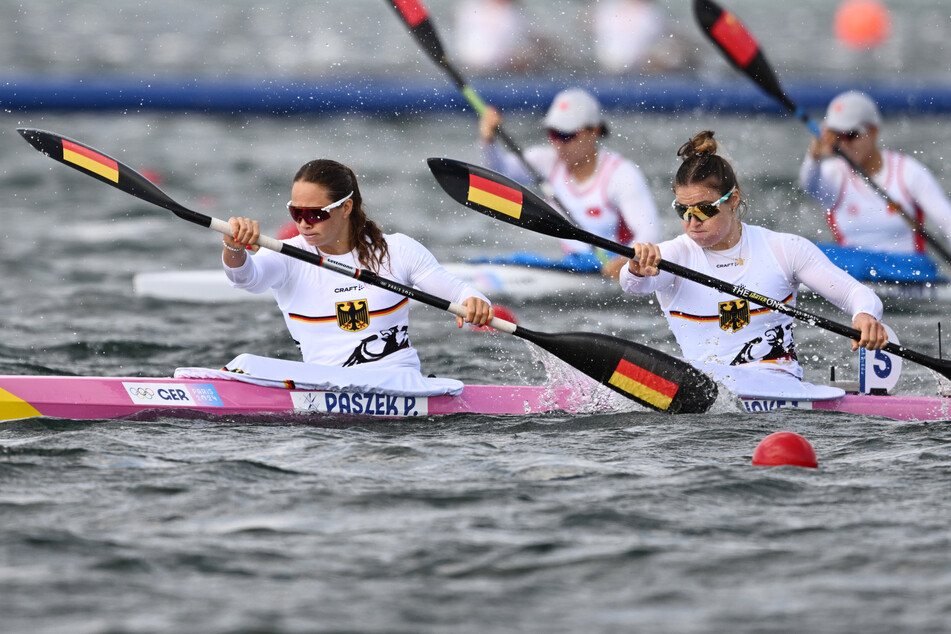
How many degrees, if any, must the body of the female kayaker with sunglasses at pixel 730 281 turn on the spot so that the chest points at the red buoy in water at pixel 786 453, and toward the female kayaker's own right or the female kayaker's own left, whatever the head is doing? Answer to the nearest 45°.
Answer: approximately 45° to the female kayaker's own left

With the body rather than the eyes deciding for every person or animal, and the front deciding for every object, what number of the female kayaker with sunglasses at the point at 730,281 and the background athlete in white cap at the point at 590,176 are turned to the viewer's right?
0

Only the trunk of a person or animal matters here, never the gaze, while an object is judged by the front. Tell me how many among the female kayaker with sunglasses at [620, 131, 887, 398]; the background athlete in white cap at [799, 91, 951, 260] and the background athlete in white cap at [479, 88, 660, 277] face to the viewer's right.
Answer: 0

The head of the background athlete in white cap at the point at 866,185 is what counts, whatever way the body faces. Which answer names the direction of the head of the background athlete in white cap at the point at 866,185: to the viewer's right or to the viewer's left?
to the viewer's left

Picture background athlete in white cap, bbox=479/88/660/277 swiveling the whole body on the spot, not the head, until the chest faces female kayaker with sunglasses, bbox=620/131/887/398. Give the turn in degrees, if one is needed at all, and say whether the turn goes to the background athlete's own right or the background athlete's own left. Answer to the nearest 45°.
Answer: approximately 45° to the background athlete's own left

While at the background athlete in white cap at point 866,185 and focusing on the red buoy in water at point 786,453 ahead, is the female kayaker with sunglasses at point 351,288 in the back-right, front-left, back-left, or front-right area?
front-right

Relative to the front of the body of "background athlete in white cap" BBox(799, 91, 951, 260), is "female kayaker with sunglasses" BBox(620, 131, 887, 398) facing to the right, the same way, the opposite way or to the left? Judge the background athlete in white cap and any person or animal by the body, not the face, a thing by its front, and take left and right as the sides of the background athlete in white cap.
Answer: the same way

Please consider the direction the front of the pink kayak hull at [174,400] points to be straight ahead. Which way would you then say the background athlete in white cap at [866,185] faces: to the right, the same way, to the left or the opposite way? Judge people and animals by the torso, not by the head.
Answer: the same way

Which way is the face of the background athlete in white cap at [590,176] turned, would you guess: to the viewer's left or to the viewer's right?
to the viewer's left

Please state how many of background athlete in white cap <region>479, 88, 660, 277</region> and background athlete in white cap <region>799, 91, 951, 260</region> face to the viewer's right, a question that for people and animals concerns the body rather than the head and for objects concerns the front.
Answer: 0

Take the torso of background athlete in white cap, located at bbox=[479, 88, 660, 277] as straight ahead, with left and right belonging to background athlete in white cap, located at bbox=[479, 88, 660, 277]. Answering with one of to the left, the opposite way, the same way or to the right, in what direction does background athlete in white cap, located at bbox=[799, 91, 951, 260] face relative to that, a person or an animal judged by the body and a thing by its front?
the same way

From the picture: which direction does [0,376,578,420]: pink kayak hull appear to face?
to the viewer's left

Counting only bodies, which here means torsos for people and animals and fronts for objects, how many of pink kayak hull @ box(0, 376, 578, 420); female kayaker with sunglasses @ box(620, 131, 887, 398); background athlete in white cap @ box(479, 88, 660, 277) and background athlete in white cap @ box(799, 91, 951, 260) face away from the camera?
0

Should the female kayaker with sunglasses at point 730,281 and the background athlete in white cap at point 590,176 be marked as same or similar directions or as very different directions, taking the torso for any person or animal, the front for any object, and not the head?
same or similar directions

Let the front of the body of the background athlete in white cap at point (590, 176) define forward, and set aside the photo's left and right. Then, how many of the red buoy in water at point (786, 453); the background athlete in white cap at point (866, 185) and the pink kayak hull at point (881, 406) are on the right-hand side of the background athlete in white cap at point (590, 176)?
0

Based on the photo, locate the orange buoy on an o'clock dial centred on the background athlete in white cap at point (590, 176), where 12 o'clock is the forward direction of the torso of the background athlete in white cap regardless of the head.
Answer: The orange buoy is roughly at 5 o'clock from the background athlete in white cap.

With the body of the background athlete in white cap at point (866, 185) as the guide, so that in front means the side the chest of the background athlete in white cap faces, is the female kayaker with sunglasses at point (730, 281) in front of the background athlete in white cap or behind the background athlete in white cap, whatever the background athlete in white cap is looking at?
in front
